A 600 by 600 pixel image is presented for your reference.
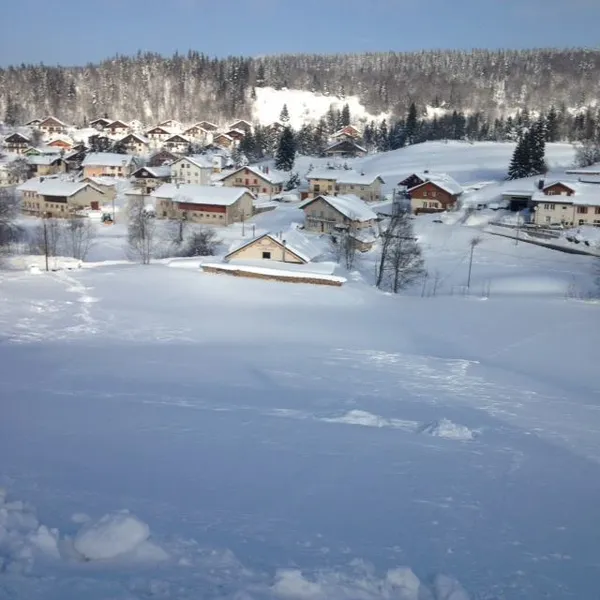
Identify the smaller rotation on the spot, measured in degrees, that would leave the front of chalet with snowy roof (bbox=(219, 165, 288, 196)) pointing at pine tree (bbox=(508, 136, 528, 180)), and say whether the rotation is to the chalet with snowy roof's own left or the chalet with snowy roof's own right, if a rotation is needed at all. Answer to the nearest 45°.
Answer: approximately 135° to the chalet with snowy roof's own left

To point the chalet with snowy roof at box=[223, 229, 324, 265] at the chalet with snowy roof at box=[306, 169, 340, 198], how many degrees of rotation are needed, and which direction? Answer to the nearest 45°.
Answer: approximately 180°

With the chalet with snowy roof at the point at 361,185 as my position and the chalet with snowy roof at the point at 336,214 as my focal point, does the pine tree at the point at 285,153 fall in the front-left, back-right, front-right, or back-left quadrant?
back-right

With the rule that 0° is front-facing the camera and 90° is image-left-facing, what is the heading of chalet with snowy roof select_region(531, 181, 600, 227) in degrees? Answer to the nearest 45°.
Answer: approximately 0°

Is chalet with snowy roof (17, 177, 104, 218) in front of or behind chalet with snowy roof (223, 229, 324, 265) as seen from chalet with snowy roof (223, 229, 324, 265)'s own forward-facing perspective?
behind

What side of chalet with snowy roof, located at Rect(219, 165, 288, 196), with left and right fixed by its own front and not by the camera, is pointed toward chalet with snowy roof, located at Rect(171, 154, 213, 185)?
right

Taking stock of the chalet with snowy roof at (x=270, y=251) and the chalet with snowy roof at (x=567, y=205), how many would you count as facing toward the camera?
2

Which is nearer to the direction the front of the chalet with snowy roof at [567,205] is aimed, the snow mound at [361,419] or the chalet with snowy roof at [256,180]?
the snow mound

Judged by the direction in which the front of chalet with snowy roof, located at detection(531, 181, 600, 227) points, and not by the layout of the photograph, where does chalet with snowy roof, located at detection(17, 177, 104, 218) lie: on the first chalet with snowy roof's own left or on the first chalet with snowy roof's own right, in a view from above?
on the first chalet with snowy roof's own right

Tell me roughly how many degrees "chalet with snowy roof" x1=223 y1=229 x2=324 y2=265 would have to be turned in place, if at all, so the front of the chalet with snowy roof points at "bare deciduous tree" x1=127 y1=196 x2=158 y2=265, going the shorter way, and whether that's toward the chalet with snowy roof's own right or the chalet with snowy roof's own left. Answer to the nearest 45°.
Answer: approximately 135° to the chalet with snowy roof's own right
